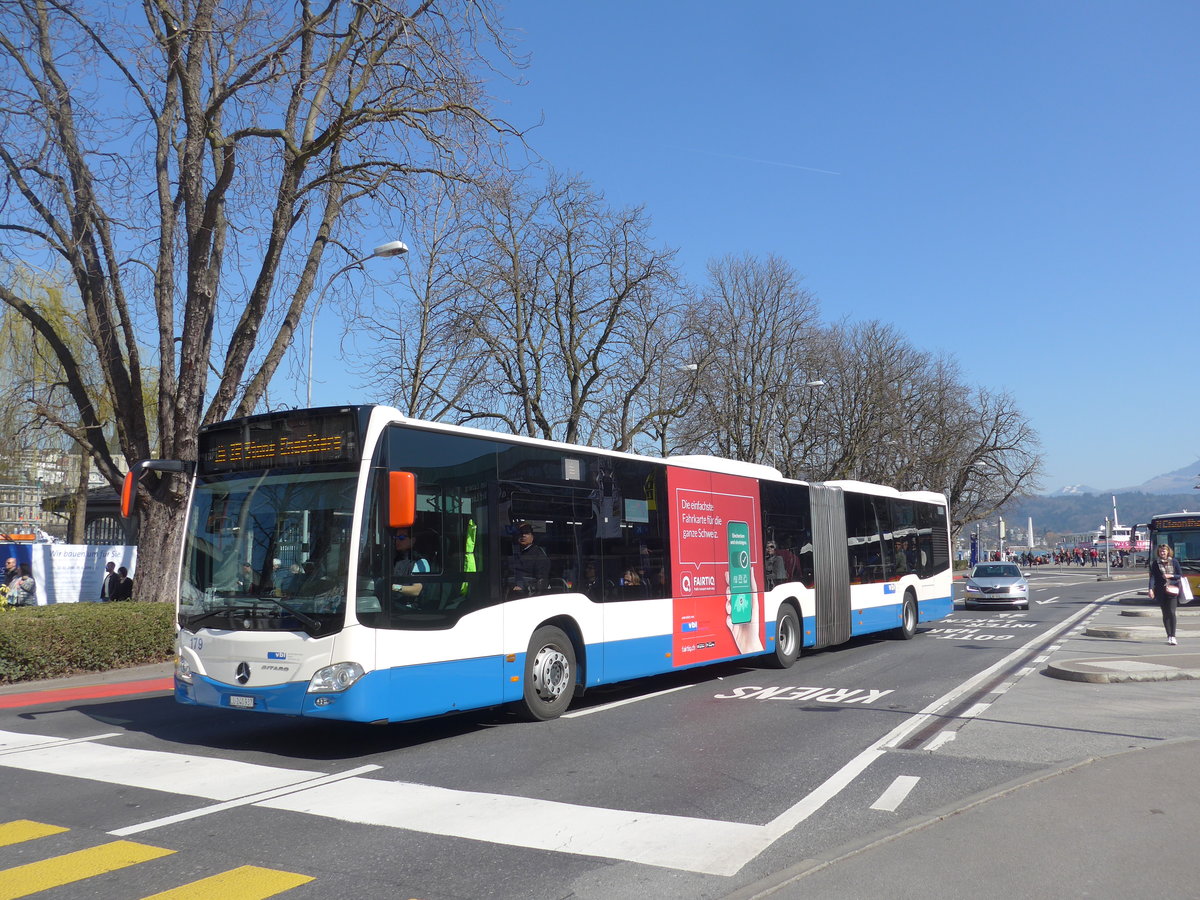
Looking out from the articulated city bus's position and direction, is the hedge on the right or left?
on its right

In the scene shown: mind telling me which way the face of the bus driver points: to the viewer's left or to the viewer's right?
to the viewer's left

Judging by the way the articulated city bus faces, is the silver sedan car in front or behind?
behind

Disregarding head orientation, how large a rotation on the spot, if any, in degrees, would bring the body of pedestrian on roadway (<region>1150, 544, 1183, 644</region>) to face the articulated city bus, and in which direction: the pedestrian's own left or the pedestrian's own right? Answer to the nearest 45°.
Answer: approximately 45° to the pedestrian's own right

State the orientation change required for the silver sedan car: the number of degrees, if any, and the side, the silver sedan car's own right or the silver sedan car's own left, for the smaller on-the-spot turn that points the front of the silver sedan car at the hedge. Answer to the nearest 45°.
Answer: approximately 45° to the silver sedan car's own right

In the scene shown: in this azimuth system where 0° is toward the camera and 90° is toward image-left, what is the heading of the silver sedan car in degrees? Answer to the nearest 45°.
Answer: approximately 0°

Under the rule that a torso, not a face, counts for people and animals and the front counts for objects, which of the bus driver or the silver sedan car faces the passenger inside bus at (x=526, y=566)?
the silver sedan car

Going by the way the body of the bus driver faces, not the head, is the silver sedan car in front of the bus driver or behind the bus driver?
behind
